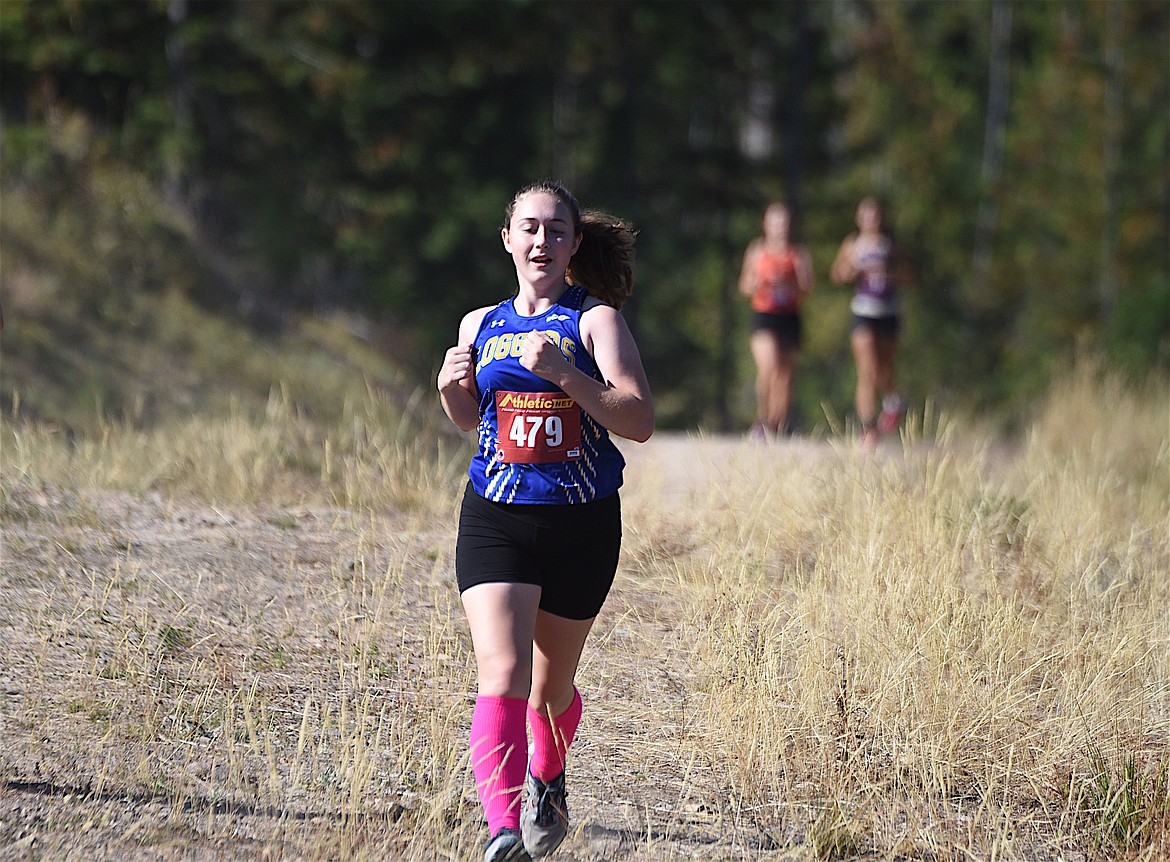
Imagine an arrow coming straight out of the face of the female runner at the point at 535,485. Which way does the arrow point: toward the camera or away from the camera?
toward the camera

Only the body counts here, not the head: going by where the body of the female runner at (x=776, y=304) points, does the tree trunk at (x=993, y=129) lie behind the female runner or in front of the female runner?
behind

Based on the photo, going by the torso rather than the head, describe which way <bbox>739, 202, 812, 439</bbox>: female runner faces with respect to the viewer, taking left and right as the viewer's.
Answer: facing the viewer

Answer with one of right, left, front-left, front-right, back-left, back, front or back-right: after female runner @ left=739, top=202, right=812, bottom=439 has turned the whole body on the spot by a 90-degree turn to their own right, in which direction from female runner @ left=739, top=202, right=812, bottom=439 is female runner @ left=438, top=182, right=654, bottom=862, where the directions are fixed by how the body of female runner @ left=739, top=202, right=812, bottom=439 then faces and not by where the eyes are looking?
left
